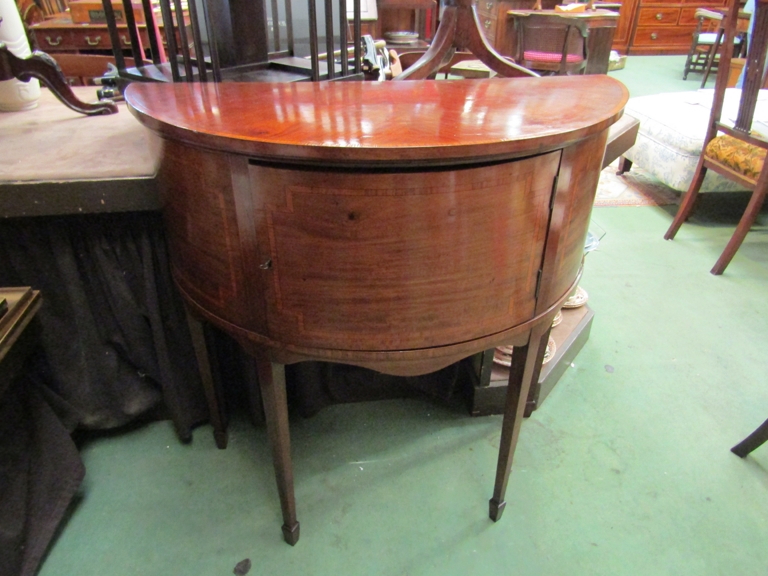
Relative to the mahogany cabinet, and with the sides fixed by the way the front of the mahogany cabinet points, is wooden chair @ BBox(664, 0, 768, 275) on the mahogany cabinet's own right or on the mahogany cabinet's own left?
on the mahogany cabinet's own left

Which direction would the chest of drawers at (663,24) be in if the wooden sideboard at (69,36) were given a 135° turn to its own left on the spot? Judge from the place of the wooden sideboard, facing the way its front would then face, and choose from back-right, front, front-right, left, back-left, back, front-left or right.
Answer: front-right

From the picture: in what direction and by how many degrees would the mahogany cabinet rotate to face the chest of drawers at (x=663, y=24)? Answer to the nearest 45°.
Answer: approximately 135° to its left

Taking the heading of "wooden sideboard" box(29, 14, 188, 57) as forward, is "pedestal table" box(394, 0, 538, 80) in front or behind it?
in front

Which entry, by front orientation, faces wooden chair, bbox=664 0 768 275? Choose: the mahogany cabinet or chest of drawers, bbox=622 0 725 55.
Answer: the chest of drawers

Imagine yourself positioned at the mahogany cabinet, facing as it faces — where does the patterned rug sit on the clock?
The patterned rug is roughly at 7 o'clock from the mahogany cabinet.

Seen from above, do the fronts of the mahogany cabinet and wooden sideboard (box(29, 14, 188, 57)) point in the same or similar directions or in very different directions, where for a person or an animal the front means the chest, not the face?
same or similar directions

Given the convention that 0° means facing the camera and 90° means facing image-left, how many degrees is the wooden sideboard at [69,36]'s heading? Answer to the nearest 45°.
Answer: approximately 0°

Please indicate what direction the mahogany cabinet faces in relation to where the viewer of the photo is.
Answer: facing the viewer

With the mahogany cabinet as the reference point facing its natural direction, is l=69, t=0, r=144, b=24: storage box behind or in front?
behind

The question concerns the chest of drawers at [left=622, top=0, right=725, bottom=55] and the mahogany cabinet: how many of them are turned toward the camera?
2

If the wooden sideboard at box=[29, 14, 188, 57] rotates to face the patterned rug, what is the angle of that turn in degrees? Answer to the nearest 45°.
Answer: approximately 45° to its left

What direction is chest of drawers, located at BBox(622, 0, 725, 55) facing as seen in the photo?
toward the camera

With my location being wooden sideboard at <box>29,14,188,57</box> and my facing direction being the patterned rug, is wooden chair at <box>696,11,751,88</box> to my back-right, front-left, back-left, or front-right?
front-left

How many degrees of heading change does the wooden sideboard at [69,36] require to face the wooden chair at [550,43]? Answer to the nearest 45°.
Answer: approximately 90° to its left
